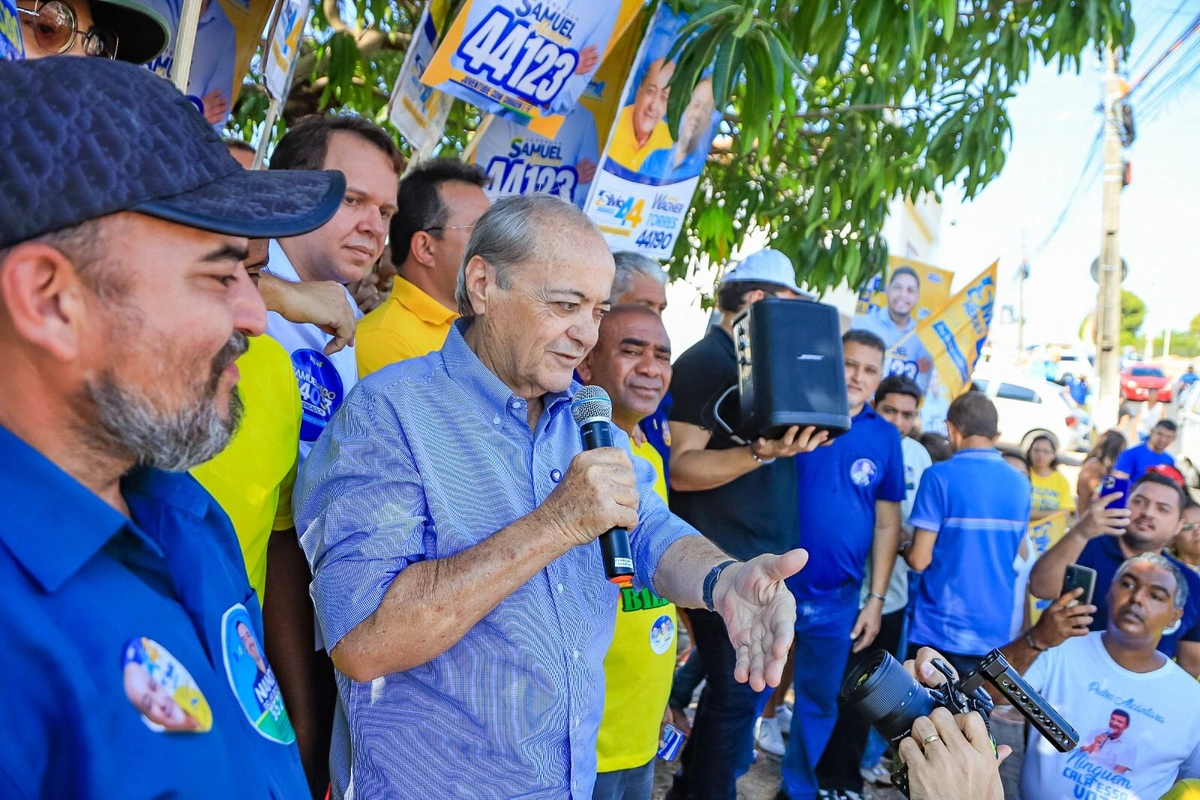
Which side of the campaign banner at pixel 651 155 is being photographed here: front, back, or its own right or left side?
front

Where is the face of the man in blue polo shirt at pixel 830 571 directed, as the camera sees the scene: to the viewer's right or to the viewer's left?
to the viewer's left

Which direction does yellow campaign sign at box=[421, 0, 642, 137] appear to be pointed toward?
toward the camera

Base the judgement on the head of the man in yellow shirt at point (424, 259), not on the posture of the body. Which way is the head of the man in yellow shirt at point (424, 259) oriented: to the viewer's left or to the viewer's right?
to the viewer's right

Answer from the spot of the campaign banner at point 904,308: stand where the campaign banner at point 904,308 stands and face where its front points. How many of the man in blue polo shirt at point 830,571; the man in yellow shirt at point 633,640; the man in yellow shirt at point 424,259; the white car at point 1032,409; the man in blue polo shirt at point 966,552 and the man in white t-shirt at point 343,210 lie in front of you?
5

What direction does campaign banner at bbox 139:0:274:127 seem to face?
toward the camera

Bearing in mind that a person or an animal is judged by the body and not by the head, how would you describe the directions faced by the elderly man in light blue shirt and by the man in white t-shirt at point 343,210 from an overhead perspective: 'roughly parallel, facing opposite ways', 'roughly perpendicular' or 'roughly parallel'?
roughly parallel

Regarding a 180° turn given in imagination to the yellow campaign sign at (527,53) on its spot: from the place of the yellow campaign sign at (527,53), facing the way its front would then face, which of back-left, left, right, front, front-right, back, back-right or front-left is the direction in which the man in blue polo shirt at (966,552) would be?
right

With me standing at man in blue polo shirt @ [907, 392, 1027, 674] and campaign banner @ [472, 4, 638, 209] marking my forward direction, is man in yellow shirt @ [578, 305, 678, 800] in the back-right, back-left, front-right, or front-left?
front-left

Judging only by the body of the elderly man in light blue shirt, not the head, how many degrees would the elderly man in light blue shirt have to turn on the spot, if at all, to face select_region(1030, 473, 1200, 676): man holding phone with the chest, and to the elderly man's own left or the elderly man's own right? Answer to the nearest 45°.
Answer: approximately 90° to the elderly man's own left

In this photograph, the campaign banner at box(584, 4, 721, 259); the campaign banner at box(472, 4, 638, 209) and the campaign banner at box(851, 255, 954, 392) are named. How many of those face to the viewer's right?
0

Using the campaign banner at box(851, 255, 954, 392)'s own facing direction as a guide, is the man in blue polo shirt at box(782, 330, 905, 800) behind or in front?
in front
